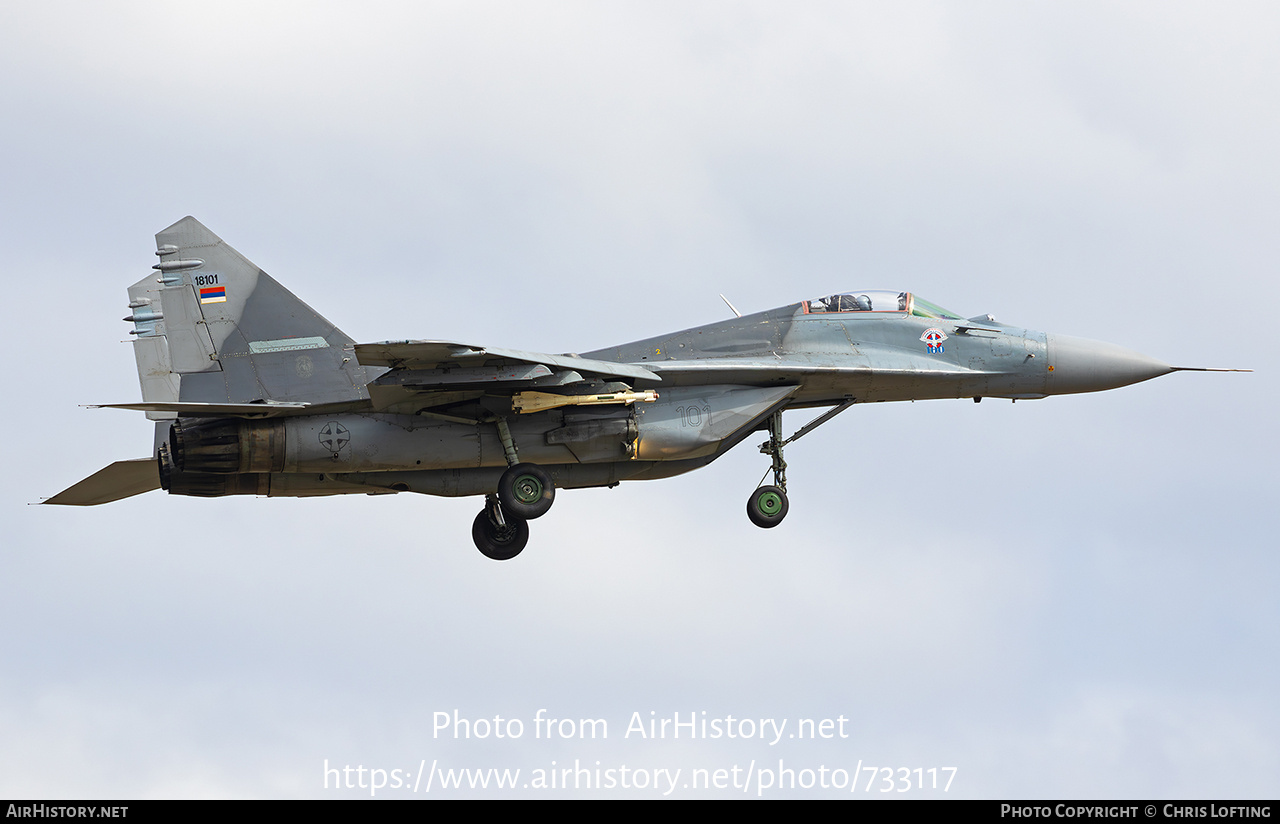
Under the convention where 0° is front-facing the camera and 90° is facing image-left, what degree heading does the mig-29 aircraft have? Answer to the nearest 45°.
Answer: approximately 270°
